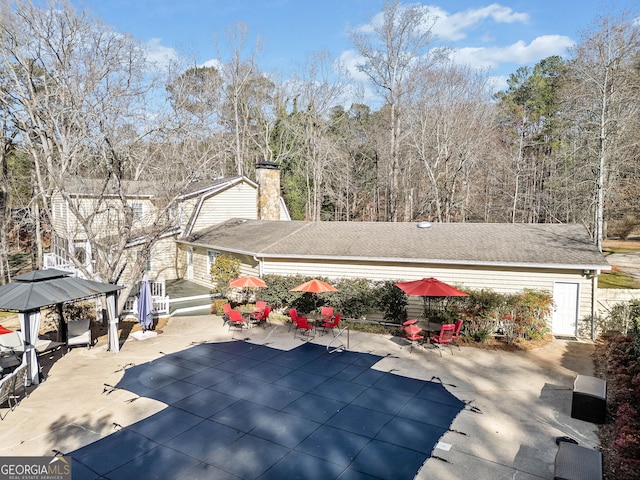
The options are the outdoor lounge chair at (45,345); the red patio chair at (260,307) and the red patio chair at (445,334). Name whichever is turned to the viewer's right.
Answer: the outdoor lounge chair

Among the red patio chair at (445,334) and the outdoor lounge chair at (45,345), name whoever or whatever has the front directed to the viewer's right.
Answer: the outdoor lounge chair

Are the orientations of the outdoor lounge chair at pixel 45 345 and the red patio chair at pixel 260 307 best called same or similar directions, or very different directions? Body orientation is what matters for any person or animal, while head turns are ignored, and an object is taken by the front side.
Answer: very different directions

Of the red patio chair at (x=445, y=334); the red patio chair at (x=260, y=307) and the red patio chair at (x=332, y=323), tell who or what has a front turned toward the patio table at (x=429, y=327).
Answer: the red patio chair at (x=445, y=334)

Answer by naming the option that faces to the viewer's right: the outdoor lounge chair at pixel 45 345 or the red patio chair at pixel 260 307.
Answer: the outdoor lounge chair

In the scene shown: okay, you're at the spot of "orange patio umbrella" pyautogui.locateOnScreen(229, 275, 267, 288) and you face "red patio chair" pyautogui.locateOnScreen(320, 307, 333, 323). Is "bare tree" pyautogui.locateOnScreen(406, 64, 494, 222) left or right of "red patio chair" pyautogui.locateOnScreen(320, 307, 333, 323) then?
left

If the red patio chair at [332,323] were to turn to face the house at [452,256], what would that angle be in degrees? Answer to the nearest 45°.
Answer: approximately 135° to its right

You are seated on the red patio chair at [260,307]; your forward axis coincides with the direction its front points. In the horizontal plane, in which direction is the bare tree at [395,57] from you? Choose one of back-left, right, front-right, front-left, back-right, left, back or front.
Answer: back

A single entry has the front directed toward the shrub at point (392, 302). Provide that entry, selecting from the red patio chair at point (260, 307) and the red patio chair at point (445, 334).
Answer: the red patio chair at point (445, 334)

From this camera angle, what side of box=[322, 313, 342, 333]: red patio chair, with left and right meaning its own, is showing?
left

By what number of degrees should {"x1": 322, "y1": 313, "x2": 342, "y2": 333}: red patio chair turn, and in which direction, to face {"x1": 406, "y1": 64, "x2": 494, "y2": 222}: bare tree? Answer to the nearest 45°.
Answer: approximately 135° to its right

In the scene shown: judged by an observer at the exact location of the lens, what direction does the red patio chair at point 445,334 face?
facing away from the viewer and to the left of the viewer

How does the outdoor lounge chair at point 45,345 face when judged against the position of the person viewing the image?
facing to the right of the viewer

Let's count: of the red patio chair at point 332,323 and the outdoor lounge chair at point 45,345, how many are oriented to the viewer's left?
1
